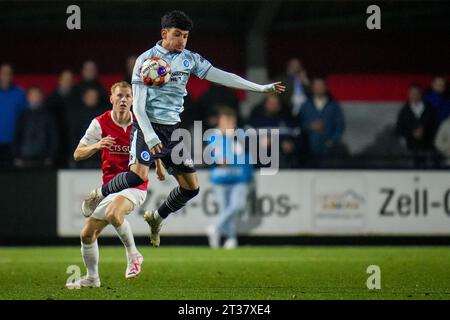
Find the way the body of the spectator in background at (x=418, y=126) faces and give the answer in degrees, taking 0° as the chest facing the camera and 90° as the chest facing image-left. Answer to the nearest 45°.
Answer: approximately 0°

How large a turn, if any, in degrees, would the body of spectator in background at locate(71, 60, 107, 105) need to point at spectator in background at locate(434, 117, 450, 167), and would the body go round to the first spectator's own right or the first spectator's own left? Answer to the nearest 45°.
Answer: approximately 90° to the first spectator's own left

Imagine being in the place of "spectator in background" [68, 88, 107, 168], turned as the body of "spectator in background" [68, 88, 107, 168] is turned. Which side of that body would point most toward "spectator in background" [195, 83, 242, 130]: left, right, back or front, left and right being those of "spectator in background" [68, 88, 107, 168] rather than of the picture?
left
